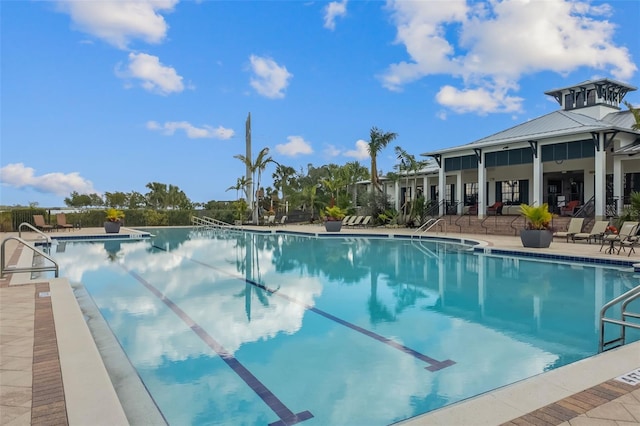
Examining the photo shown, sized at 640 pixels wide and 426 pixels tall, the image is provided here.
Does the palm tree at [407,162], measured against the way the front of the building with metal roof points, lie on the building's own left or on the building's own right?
on the building's own right

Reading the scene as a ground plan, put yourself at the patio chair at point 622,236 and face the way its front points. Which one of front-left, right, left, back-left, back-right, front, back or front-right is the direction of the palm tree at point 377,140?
right

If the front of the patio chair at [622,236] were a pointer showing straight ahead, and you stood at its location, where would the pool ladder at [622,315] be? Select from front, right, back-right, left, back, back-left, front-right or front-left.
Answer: front-left

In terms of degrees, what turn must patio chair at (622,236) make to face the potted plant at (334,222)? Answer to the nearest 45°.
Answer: approximately 45° to its right

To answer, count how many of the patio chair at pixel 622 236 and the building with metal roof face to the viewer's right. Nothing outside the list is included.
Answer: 0

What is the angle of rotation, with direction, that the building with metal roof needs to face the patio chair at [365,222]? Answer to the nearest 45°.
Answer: approximately 45° to its right

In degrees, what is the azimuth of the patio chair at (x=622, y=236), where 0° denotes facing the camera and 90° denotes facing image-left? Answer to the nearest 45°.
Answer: approximately 45°

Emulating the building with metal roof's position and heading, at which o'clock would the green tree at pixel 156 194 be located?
The green tree is roughly at 2 o'clock from the building with metal roof.

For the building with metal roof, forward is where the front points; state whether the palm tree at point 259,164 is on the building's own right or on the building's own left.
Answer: on the building's own right

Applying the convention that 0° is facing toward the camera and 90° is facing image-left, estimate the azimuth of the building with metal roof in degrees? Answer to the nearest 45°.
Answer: approximately 45°
